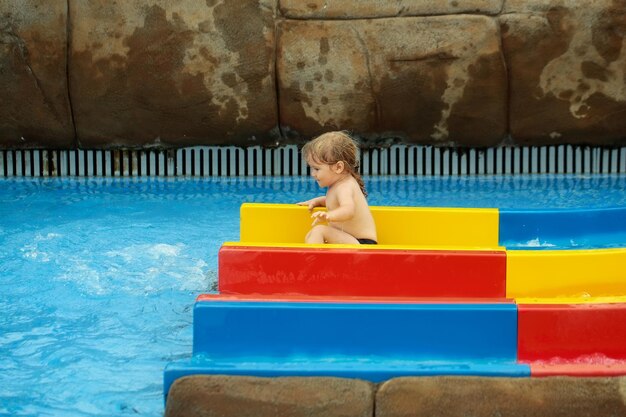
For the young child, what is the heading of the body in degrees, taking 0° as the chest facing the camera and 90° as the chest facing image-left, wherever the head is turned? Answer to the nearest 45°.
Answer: approximately 90°

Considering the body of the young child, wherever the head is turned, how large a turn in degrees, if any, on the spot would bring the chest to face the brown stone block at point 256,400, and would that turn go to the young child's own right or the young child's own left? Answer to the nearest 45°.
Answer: approximately 90° to the young child's own left

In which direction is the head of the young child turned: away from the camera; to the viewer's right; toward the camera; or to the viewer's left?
to the viewer's left
